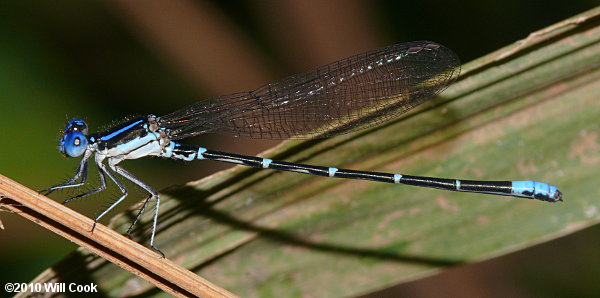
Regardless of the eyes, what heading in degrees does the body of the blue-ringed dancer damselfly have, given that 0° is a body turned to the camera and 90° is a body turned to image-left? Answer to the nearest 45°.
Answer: approximately 90°
